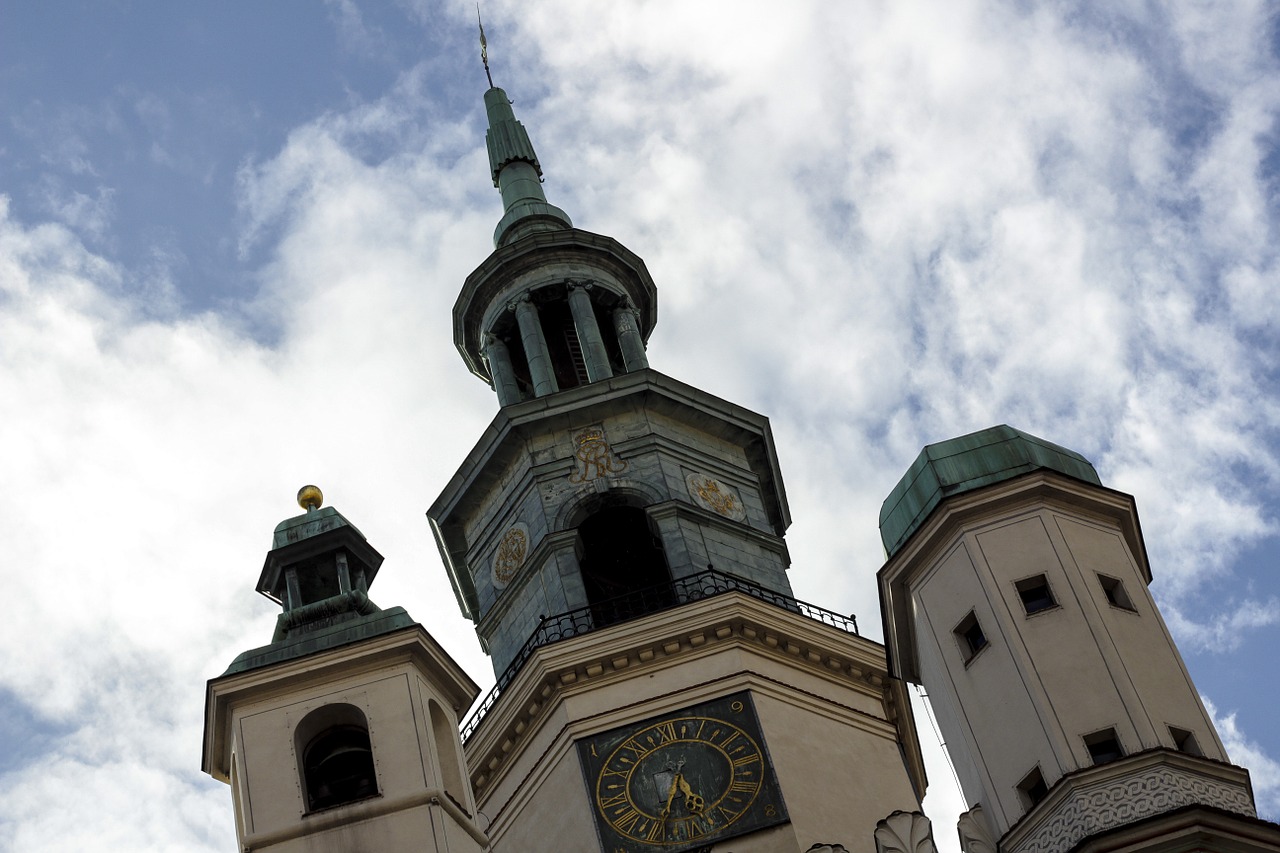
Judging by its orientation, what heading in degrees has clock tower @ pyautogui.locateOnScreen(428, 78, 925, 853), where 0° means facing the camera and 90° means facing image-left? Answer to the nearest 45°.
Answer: approximately 0°

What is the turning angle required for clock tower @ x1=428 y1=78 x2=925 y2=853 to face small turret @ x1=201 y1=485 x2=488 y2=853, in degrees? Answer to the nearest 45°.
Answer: approximately 45° to its right

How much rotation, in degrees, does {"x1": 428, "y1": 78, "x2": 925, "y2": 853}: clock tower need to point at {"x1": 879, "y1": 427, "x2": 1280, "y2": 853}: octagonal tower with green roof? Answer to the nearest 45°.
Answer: approximately 45° to its left
